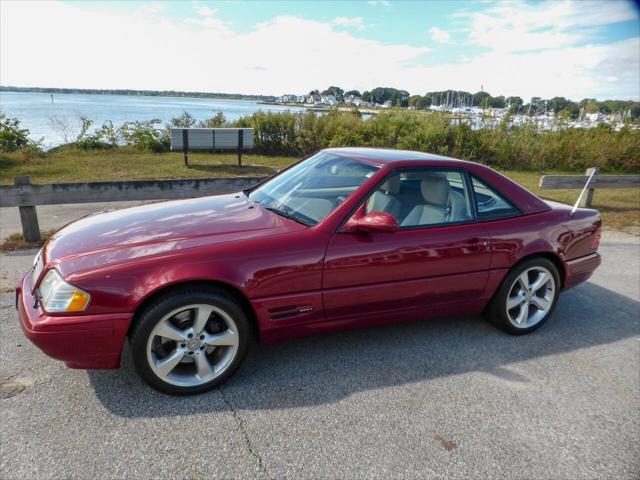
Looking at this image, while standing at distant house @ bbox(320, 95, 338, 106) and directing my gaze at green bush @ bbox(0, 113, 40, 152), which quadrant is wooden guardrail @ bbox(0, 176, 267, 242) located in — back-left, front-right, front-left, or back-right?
front-left

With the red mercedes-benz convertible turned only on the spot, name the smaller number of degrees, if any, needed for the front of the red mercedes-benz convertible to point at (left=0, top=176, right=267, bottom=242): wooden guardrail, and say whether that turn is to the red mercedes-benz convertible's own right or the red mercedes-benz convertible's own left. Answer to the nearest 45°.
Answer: approximately 90° to the red mercedes-benz convertible's own right

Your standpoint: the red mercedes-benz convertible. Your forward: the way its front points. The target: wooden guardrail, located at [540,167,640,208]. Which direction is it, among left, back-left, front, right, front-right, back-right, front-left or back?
back

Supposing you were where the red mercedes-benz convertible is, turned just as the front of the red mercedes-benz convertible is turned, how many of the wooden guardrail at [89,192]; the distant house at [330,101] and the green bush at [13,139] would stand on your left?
0

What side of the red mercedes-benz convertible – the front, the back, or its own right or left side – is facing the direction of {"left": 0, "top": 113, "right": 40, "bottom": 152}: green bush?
right

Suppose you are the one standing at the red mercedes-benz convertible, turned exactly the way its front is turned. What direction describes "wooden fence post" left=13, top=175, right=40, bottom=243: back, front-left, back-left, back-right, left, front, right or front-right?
right

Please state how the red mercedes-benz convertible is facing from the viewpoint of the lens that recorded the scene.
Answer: facing the viewer and to the left of the viewer

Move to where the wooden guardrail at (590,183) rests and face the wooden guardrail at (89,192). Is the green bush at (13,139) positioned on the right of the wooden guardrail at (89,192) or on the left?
right

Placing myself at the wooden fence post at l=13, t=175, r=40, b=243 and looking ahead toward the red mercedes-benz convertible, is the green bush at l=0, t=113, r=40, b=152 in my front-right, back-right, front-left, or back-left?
back-left

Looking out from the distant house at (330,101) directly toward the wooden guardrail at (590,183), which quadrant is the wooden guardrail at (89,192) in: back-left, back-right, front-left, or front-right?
front-right

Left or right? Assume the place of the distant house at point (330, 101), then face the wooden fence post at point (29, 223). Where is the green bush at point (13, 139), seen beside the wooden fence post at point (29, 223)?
right

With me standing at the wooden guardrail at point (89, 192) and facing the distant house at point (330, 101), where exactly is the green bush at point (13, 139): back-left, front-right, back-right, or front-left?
front-left

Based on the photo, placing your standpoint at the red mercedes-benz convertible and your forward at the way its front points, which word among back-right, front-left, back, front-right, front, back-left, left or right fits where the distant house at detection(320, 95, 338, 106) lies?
back-right

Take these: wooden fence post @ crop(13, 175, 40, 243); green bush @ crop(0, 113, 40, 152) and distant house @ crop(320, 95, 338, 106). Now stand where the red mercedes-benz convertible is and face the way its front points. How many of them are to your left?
0
